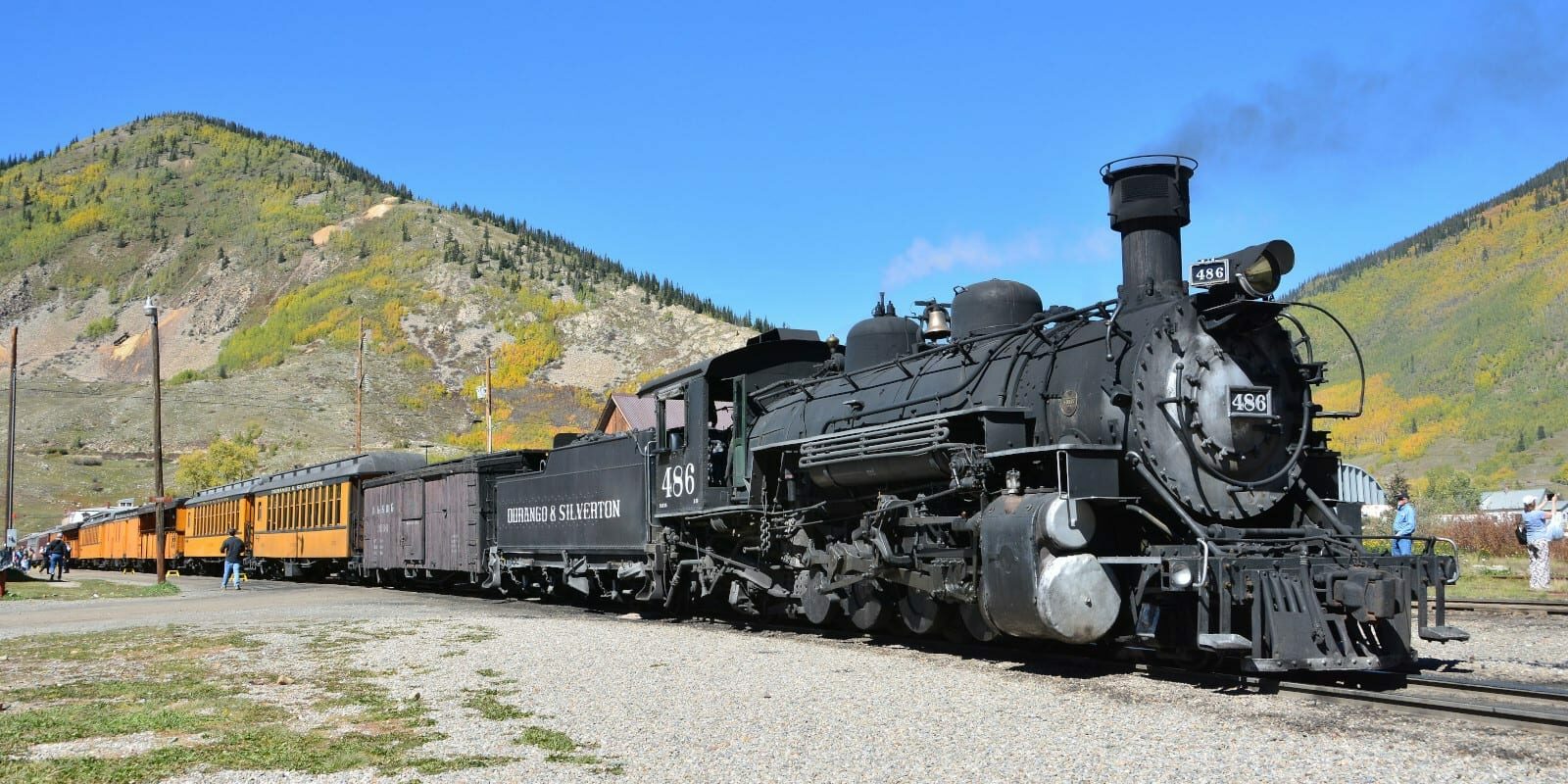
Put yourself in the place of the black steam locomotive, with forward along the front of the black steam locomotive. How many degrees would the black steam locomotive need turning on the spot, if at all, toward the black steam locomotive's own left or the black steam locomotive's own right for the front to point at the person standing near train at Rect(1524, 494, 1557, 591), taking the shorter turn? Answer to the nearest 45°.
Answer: approximately 90° to the black steam locomotive's own left

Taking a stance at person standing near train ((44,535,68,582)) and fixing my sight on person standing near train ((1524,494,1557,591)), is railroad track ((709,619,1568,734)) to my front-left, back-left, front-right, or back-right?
front-right

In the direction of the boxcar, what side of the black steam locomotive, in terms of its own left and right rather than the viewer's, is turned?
back

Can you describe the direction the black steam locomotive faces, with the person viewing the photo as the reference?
facing the viewer and to the right of the viewer

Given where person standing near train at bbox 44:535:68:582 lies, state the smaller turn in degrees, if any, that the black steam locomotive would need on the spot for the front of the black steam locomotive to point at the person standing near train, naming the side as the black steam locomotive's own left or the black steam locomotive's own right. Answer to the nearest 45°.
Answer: approximately 180°
